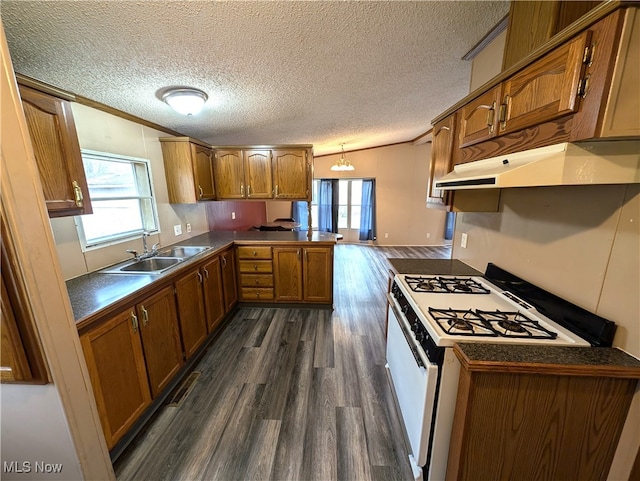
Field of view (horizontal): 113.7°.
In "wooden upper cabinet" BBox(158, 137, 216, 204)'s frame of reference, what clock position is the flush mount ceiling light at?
The flush mount ceiling light is roughly at 3 o'clock from the wooden upper cabinet.

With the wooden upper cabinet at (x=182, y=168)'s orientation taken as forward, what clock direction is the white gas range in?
The white gas range is roughly at 2 o'clock from the wooden upper cabinet.

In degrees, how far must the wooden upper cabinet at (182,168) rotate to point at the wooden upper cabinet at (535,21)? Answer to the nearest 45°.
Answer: approximately 45° to its right

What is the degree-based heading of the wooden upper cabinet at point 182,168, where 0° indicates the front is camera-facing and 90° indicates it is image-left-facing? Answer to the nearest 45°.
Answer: approximately 270°
